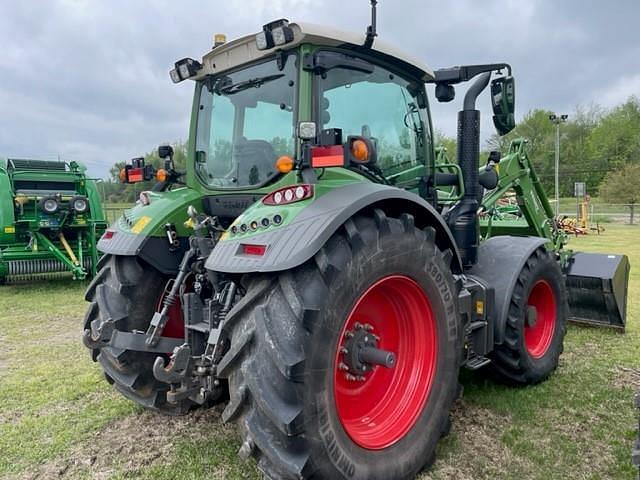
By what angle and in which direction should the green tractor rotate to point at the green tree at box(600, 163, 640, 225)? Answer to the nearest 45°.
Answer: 0° — it already faces it

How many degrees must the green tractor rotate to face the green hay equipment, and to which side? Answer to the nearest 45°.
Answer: approximately 90° to its left

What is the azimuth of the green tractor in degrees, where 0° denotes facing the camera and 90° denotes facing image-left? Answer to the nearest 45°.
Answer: approximately 225°

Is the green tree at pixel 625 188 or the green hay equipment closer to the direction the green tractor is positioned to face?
the green tree
